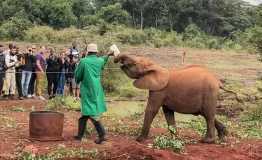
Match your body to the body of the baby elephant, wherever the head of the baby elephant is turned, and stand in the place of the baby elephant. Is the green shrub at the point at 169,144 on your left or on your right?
on your left

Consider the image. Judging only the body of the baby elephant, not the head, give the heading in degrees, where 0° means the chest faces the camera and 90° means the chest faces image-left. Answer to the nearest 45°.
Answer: approximately 90°

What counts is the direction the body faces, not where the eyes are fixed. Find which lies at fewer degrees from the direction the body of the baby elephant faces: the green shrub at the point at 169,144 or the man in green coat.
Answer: the man in green coat

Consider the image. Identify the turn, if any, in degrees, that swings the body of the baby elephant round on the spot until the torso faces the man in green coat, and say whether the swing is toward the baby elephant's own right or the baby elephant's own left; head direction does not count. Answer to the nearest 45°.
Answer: approximately 45° to the baby elephant's own left
